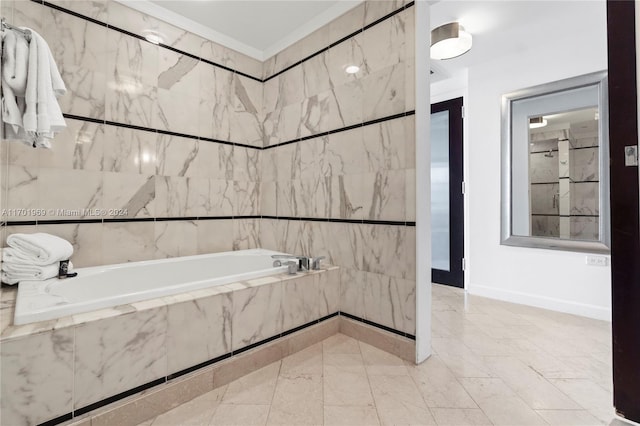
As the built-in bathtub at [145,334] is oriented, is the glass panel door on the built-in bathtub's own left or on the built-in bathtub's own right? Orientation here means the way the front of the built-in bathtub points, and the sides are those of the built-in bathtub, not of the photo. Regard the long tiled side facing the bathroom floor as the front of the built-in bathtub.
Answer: on the built-in bathtub's own left

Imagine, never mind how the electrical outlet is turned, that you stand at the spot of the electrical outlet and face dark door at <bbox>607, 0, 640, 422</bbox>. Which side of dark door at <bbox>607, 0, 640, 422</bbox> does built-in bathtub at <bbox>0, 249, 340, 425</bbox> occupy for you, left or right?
right

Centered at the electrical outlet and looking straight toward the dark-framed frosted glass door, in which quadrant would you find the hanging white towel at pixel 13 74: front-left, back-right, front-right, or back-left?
front-left

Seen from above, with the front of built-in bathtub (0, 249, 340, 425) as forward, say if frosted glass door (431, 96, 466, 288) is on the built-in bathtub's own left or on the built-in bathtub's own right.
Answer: on the built-in bathtub's own left

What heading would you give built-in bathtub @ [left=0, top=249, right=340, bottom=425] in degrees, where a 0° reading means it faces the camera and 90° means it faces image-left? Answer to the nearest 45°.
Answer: approximately 315°

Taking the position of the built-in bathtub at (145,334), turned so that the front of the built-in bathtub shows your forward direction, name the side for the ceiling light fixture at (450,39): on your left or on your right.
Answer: on your left
